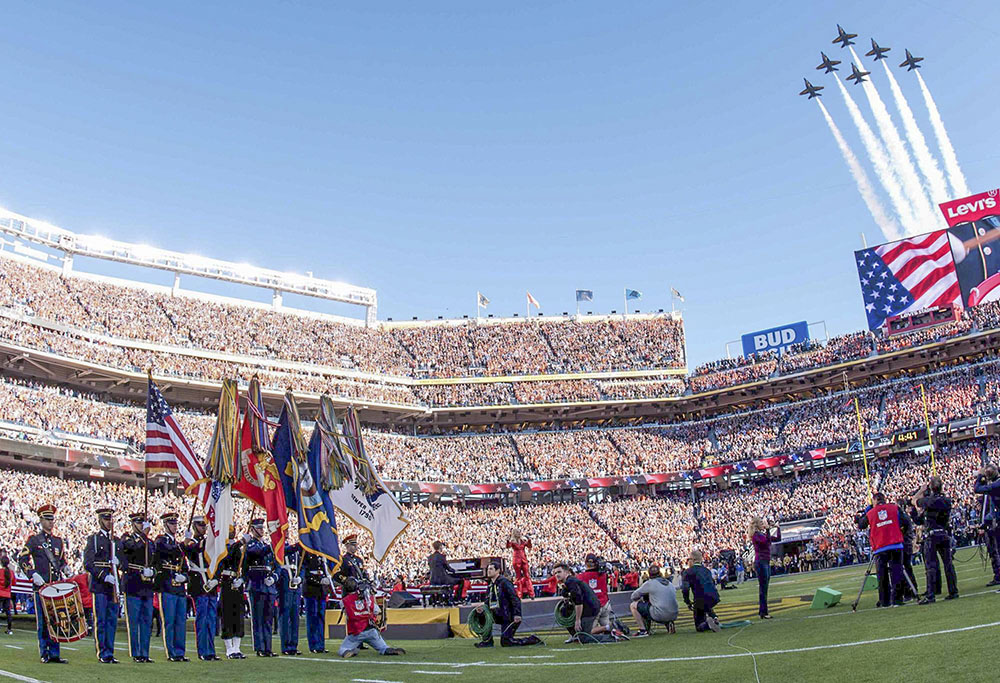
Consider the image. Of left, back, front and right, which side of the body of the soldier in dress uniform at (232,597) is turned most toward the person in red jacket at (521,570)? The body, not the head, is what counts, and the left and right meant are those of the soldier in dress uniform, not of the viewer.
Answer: left

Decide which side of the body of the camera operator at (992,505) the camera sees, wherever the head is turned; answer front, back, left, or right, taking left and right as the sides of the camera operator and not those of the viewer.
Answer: left

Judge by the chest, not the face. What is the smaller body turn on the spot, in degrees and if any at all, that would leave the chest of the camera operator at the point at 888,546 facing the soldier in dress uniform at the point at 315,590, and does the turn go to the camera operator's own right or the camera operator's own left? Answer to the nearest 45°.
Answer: approximately 90° to the camera operator's own left

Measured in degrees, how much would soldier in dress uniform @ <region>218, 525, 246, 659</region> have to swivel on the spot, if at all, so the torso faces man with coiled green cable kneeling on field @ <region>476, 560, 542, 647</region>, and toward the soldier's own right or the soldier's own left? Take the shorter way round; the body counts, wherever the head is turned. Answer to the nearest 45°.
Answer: approximately 45° to the soldier's own left

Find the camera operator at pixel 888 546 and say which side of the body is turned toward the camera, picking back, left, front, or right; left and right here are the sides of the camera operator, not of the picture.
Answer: back

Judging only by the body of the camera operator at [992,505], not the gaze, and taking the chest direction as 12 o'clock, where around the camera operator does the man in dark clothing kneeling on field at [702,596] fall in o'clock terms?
The man in dark clothing kneeling on field is roughly at 11 o'clock from the camera operator.

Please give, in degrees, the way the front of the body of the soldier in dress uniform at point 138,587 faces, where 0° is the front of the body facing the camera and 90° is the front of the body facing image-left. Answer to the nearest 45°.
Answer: approximately 0°

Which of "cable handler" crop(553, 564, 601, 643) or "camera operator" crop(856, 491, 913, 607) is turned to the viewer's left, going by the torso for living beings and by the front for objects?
"cable handler" crop(553, 564, 601, 643)

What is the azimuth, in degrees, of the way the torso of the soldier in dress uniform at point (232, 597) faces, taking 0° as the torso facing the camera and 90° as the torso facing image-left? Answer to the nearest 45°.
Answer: approximately 315°
